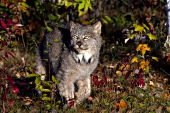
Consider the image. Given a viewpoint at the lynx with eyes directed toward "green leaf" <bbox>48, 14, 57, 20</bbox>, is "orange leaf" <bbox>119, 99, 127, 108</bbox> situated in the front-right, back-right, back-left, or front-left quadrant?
back-right

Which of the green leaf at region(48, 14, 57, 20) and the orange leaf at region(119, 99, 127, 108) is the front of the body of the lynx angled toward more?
the orange leaf

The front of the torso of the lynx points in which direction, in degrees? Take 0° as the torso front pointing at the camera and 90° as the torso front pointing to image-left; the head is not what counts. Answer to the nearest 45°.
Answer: approximately 315°

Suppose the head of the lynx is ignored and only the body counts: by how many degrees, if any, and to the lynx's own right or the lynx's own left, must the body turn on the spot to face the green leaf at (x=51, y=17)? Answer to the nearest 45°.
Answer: approximately 135° to the lynx's own left

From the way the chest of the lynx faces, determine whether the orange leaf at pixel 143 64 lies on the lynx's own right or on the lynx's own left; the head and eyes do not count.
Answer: on the lynx's own left

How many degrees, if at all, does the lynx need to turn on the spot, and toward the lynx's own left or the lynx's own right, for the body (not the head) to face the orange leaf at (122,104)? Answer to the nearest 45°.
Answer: approximately 45° to the lynx's own left
